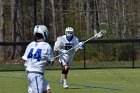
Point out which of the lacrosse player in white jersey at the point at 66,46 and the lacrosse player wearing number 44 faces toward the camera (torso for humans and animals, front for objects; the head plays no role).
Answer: the lacrosse player in white jersey

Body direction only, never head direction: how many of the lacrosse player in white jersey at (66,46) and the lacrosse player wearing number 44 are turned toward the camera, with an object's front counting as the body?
1

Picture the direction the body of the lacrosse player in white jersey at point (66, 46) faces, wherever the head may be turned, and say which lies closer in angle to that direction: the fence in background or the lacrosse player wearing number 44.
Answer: the lacrosse player wearing number 44

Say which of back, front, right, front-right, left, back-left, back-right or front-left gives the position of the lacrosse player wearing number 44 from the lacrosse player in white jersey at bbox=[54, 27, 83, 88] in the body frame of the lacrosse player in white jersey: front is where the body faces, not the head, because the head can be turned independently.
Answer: front

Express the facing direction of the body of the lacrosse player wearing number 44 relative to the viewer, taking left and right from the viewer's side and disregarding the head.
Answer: facing away from the viewer and to the right of the viewer

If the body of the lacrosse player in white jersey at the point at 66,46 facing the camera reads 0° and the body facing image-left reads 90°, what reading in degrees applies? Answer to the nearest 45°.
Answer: approximately 0°

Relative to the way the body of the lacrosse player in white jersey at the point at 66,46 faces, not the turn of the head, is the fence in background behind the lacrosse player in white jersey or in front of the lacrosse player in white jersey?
behind
